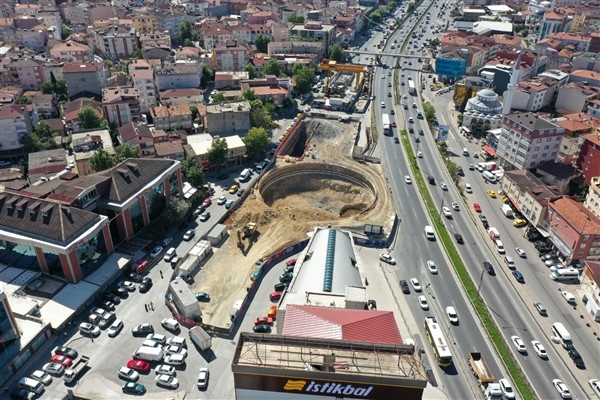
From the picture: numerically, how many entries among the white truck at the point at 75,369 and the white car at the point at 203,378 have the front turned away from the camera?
1

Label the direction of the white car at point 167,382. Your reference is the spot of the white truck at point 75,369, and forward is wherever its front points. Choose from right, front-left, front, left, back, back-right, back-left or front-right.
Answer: left

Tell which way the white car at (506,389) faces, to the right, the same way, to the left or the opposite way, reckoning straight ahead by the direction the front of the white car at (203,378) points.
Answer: the opposite way

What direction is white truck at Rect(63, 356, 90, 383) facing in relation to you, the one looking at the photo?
facing the viewer and to the left of the viewer

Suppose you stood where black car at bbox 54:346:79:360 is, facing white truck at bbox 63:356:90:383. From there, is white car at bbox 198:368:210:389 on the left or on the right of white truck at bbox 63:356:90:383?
left
